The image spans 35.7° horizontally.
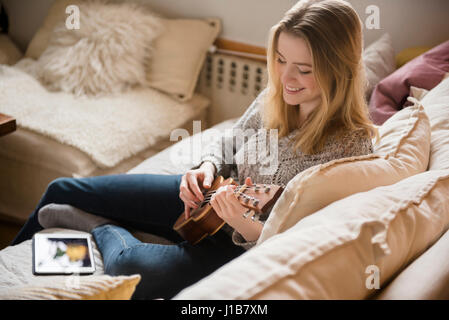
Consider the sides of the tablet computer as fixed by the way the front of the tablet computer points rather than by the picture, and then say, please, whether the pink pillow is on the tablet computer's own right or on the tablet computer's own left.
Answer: on the tablet computer's own left

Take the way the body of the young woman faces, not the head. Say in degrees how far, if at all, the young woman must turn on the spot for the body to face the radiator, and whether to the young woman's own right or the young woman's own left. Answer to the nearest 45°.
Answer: approximately 135° to the young woman's own right

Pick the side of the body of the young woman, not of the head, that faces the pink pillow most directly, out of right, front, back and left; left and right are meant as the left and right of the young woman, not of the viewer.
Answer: back

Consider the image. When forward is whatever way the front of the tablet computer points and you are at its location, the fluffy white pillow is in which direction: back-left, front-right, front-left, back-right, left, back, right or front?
back

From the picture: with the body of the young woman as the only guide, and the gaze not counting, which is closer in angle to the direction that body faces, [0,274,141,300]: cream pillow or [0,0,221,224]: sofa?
the cream pillow

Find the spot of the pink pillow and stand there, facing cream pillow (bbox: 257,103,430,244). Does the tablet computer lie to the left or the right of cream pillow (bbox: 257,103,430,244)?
right

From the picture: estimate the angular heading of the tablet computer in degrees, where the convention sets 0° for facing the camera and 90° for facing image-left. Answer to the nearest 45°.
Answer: approximately 0°

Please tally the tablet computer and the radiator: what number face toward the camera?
2

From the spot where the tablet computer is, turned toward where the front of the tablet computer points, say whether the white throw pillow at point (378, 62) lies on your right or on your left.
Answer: on your left
